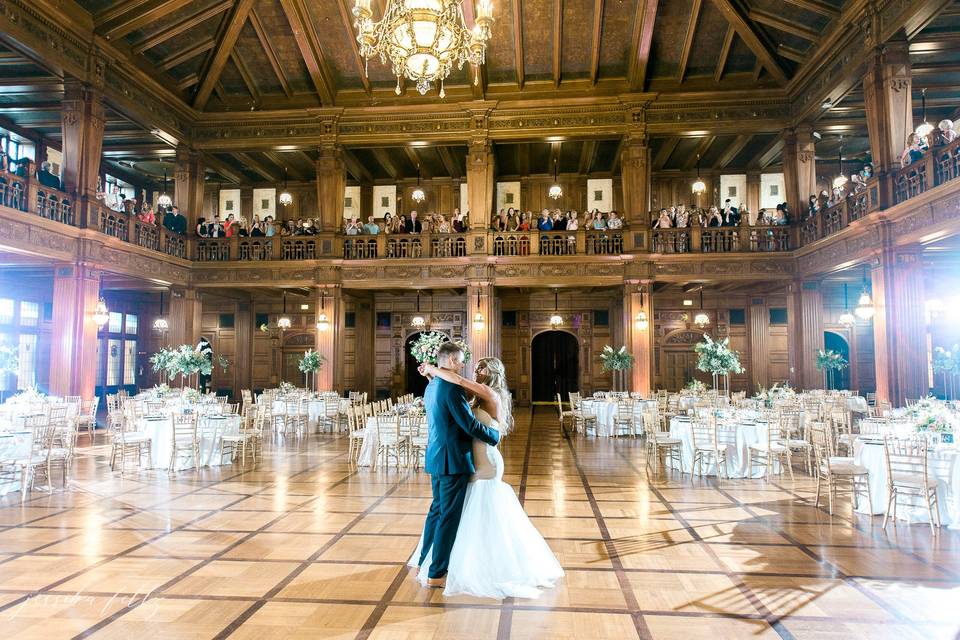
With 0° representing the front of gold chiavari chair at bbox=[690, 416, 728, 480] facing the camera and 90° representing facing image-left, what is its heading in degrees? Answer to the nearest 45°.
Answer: approximately 225°

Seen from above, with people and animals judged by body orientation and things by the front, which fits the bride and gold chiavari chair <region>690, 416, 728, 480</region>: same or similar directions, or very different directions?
very different directions

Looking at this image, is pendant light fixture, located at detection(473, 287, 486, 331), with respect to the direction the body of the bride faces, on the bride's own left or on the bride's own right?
on the bride's own right

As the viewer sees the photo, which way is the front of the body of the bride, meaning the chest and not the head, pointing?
to the viewer's left

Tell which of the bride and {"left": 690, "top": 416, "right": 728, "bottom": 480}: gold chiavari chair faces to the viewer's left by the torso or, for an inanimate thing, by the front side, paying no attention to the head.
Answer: the bride

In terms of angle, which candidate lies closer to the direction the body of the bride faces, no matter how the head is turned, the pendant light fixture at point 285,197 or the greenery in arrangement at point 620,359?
the pendant light fixture

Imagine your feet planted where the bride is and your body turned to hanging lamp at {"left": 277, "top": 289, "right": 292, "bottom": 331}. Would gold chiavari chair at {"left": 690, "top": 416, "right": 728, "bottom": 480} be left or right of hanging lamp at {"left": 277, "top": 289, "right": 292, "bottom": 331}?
right

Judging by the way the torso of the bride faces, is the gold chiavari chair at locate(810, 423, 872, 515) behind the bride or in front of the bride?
behind

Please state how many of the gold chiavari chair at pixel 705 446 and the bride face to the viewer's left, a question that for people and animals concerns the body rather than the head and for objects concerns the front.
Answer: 1

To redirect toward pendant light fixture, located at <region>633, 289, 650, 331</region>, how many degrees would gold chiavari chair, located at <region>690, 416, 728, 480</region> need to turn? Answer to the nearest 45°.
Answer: approximately 45° to its left

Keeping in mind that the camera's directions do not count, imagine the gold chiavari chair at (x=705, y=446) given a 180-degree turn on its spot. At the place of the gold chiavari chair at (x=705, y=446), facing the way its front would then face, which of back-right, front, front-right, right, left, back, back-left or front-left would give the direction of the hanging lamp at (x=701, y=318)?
back-right

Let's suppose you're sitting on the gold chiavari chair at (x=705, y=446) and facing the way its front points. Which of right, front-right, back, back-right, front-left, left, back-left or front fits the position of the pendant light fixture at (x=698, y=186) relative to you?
front-left
